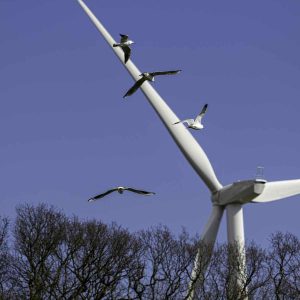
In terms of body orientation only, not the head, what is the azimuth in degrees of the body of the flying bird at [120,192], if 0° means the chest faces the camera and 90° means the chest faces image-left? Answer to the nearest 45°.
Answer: approximately 0°

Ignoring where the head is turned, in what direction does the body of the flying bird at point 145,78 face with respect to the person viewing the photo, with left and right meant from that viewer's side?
facing the viewer and to the left of the viewer
